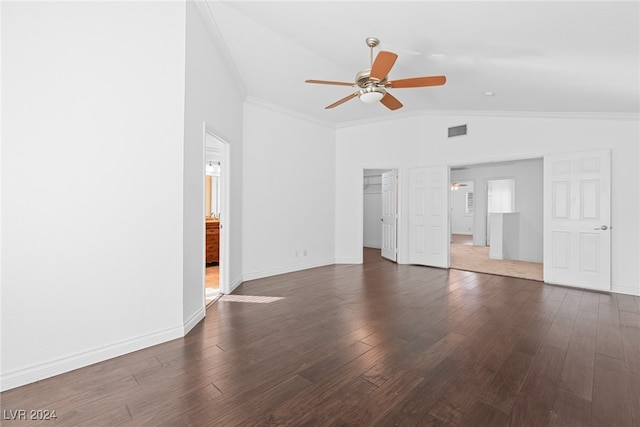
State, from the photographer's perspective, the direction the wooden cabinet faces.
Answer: facing the viewer

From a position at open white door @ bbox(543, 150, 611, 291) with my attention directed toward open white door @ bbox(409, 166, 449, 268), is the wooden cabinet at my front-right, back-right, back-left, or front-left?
front-left

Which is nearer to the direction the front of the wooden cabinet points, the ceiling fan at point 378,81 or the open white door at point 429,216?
the ceiling fan

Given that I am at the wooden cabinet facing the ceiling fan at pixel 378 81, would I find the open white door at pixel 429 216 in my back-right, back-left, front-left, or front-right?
front-left

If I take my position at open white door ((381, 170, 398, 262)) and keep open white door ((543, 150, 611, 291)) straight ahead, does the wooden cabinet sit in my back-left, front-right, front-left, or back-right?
back-right

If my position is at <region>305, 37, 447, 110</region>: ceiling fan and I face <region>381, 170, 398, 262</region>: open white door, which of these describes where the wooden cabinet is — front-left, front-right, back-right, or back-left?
front-left

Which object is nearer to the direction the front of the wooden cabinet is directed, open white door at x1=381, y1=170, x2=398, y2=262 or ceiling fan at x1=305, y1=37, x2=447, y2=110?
the ceiling fan

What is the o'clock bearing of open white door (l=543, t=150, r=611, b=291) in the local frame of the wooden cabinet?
The open white door is roughly at 10 o'clock from the wooden cabinet.

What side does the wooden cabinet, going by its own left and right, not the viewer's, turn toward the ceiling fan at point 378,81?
front

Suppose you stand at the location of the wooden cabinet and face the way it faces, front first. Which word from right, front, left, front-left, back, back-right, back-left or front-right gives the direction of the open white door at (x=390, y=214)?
left

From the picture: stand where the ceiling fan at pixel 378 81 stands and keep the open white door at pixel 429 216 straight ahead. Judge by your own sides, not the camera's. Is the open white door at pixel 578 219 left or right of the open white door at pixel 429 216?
right
